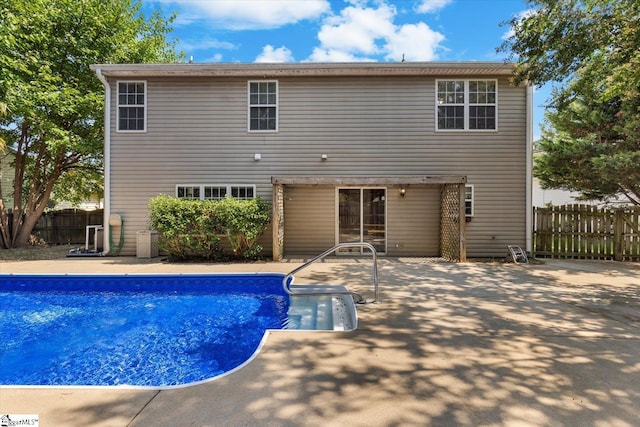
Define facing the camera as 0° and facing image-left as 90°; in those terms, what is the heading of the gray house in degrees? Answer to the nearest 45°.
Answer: approximately 180°

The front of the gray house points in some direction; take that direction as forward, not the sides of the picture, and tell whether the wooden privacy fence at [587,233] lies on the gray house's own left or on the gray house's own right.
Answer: on the gray house's own right

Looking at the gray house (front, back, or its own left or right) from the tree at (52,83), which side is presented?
left

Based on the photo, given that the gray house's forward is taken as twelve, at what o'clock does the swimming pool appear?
The swimming pool is roughly at 7 o'clock from the gray house.

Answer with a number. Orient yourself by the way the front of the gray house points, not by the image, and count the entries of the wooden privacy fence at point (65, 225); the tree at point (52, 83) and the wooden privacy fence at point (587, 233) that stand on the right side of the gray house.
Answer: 1

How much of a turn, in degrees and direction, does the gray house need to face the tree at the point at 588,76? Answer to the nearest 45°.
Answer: approximately 90° to its right
